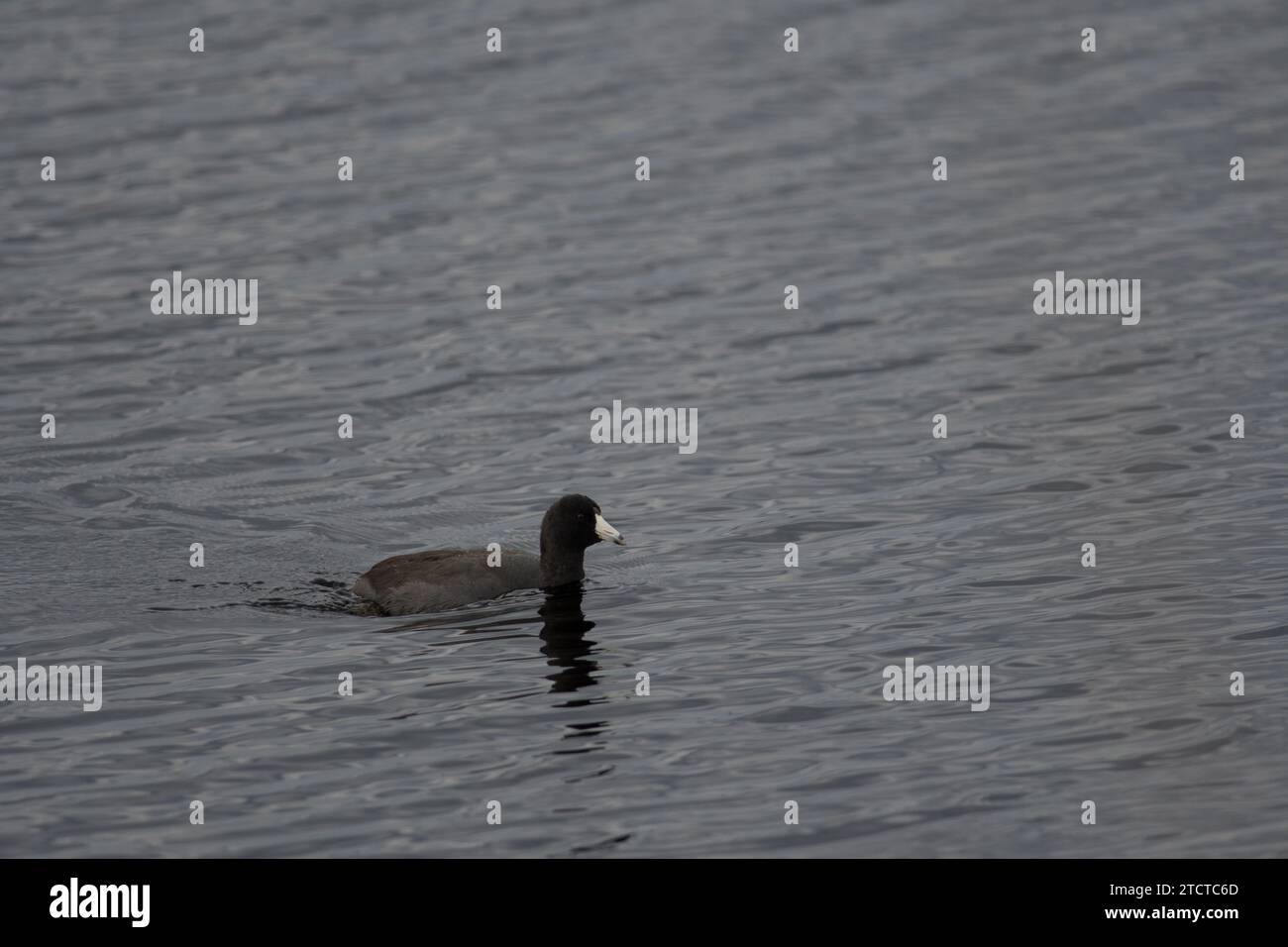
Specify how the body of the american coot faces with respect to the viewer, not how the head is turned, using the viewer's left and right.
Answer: facing to the right of the viewer
